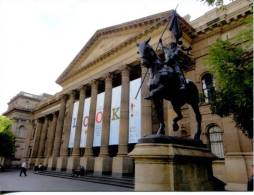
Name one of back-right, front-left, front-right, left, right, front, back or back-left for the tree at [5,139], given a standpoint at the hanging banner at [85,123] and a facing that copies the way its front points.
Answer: right

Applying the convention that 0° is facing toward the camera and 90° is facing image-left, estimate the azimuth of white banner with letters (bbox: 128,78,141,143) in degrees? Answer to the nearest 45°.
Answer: approximately 45°

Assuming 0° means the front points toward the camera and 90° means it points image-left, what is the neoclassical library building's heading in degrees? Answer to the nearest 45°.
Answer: approximately 45°

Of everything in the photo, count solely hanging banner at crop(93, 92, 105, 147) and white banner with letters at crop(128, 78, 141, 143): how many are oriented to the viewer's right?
0

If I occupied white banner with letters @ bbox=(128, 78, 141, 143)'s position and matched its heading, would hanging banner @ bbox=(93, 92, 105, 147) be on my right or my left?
on my right

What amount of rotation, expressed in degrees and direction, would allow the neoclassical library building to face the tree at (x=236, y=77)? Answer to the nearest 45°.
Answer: approximately 45° to its left

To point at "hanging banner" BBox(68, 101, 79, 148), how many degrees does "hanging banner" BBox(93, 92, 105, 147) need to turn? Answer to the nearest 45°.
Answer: approximately 90° to its right

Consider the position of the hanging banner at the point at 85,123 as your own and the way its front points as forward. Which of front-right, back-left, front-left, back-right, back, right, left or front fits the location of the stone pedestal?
front-left

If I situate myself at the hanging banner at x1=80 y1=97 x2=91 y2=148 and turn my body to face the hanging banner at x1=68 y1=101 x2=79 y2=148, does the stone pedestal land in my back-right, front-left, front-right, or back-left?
back-left

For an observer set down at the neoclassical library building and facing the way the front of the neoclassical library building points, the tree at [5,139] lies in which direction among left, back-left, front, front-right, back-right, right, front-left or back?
right

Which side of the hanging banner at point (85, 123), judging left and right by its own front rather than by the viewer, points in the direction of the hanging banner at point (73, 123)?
right

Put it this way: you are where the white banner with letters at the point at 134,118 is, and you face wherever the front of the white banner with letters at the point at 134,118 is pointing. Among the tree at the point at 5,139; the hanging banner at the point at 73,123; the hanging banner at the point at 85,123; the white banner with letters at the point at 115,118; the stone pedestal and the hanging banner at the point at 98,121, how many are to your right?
5

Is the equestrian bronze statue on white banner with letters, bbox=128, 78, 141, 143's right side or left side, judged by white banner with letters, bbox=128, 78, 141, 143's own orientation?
on its left

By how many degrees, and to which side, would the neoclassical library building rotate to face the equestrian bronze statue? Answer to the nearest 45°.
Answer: approximately 45° to its left

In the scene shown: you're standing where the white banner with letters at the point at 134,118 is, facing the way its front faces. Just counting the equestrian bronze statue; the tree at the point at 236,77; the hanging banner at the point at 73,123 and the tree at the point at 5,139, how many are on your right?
2

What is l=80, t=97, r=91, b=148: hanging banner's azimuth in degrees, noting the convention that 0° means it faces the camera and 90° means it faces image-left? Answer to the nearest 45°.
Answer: approximately 45°
